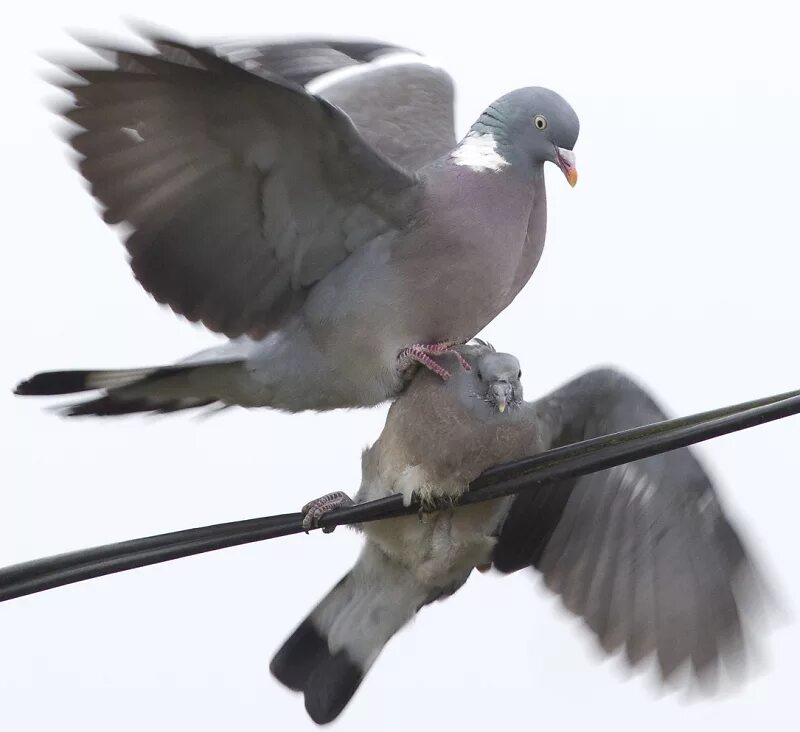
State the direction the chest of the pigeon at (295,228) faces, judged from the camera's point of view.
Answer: to the viewer's right
